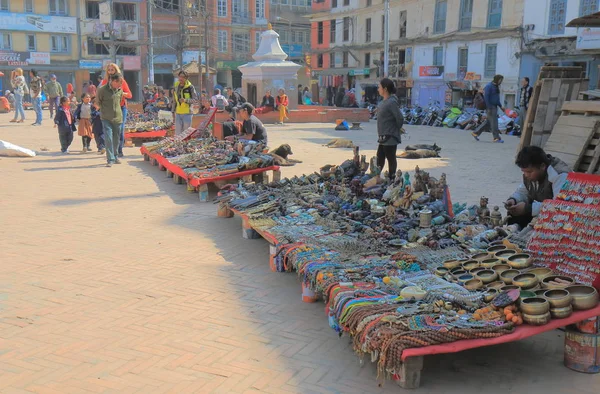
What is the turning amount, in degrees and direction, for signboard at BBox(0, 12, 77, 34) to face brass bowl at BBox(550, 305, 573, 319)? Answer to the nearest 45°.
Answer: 0° — it already faces it

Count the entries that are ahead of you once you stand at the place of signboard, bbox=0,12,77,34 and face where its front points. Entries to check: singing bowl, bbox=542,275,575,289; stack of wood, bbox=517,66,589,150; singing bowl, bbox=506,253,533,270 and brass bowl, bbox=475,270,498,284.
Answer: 4

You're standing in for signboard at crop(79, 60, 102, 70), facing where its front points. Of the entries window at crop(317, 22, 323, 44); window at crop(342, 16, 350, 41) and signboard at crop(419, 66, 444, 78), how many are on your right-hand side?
0

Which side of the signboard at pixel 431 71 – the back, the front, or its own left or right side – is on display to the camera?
front

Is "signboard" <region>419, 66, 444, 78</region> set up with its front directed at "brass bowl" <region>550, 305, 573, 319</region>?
yes

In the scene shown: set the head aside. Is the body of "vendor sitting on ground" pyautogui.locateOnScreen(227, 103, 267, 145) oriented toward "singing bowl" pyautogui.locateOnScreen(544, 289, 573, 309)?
no

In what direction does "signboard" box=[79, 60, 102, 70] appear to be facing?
toward the camera

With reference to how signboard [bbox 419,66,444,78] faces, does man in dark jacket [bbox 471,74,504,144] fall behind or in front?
in front

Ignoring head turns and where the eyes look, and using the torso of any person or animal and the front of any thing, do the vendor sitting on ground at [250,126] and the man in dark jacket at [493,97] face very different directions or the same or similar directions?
very different directions

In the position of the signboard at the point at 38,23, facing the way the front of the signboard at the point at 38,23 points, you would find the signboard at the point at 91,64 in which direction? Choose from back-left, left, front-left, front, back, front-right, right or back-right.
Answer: left

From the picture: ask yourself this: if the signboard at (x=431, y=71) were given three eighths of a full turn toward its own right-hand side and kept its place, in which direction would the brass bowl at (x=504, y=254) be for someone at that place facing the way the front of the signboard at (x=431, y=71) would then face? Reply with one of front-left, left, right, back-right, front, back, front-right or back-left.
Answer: back-left

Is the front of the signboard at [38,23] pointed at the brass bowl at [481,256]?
yes

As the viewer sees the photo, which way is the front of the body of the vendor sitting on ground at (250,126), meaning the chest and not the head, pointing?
to the viewer's left

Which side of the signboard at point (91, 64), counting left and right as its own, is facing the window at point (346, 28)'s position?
left

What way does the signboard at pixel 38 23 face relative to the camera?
toward the camera
